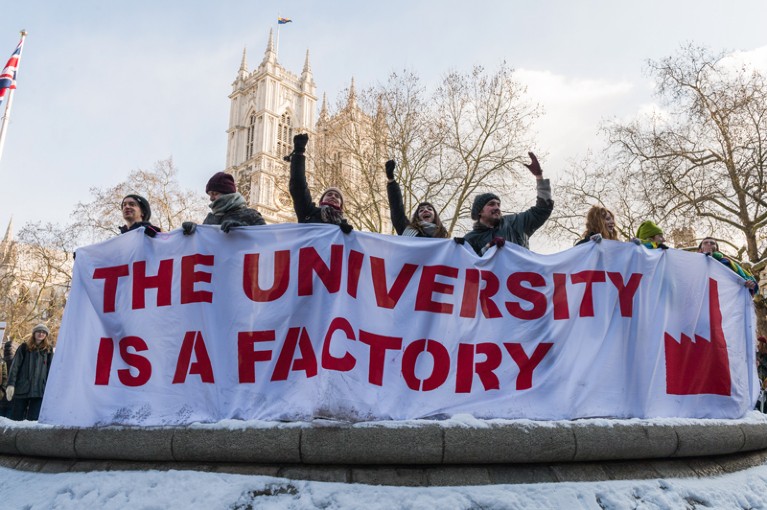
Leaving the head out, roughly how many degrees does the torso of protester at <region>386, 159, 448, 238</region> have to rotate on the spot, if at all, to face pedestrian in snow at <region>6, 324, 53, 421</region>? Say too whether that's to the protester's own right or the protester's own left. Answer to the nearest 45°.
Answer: approximately 90° to the protester's own right

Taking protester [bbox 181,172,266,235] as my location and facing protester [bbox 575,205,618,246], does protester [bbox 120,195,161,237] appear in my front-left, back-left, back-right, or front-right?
back-left

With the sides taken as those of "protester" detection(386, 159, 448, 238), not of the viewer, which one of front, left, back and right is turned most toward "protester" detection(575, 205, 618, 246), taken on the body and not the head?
left

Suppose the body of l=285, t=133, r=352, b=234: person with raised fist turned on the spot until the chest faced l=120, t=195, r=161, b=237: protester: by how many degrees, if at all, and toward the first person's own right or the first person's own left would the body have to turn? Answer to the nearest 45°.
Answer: approximately 90° to the first person's own right

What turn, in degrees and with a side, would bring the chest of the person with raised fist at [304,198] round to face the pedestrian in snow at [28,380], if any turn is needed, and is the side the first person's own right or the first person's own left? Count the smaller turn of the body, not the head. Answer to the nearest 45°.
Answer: approximately 135° to the first person's own right

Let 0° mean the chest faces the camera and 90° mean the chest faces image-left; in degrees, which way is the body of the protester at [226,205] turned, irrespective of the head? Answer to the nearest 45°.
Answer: approximately 45°

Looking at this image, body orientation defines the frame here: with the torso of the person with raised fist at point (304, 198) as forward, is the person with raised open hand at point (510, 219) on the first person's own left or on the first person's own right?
on the first person's own left

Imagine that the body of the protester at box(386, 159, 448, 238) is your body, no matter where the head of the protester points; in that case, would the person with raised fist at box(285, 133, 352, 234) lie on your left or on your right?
on your right
